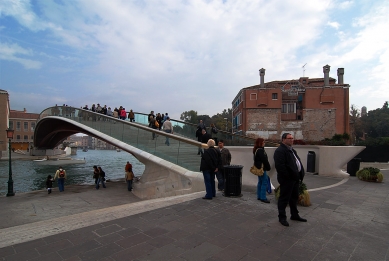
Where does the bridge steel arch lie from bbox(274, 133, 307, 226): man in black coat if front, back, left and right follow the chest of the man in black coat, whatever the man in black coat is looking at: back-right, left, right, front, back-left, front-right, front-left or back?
back

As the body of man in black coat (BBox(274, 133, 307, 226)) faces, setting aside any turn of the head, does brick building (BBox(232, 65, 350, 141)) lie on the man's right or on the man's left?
on the man's left

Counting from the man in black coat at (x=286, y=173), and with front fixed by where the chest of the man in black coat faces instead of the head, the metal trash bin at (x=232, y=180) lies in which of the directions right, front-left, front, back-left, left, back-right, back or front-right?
back

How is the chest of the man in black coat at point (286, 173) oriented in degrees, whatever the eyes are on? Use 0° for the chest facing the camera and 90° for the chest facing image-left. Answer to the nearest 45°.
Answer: approximately 315°

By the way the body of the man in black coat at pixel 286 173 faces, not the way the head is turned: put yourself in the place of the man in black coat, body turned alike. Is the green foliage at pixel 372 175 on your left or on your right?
on your left

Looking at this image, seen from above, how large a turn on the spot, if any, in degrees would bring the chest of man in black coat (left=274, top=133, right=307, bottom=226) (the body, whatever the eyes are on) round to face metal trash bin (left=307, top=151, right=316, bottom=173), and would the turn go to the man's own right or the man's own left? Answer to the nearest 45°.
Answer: approximately 135° to the man's own left
